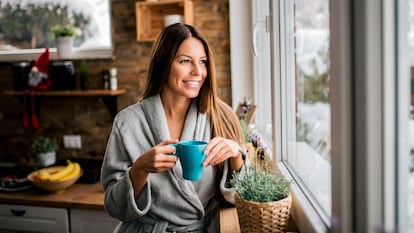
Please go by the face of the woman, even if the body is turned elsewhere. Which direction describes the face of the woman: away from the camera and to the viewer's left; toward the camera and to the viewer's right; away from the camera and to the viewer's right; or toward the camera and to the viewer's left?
toward the camera and to the viewer's right

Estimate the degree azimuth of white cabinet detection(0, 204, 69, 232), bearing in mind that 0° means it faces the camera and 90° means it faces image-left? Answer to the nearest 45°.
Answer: approximately 0°
